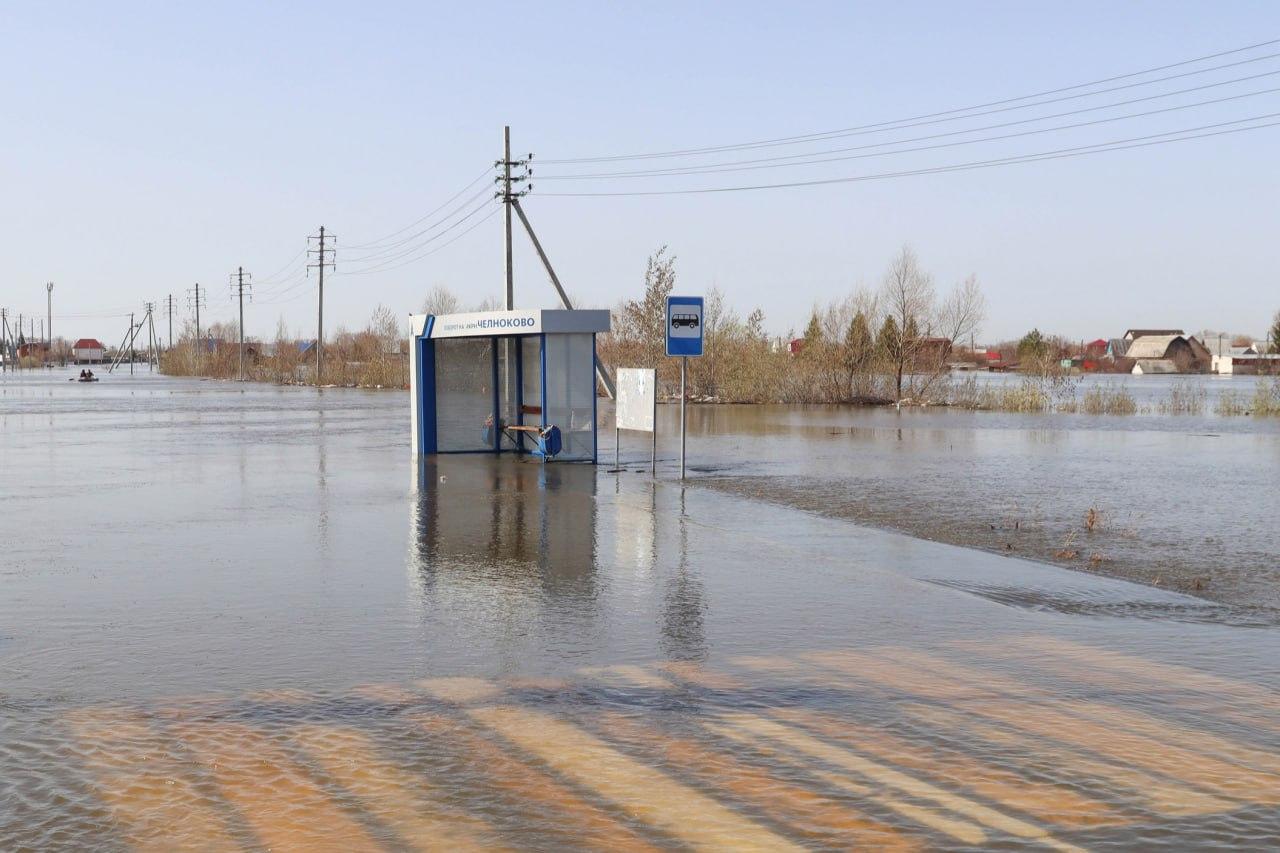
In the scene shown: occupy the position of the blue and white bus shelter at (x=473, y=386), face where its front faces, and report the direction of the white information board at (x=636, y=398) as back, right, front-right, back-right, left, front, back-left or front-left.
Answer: left

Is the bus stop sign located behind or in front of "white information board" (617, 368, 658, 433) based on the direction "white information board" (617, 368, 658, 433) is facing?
in front

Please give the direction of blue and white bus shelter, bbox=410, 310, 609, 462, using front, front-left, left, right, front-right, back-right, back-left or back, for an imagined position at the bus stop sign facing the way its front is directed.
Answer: back-right

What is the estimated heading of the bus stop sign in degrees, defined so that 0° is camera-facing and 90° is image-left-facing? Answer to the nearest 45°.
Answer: approximately 0°

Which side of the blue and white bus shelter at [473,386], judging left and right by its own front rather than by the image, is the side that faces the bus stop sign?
left

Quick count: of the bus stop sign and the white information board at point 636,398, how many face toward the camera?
2

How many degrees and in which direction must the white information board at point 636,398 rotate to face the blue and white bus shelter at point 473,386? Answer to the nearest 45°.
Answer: approximately 135° to its right

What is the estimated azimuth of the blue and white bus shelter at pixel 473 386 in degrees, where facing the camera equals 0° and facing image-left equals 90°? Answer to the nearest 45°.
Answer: approximately 45°
